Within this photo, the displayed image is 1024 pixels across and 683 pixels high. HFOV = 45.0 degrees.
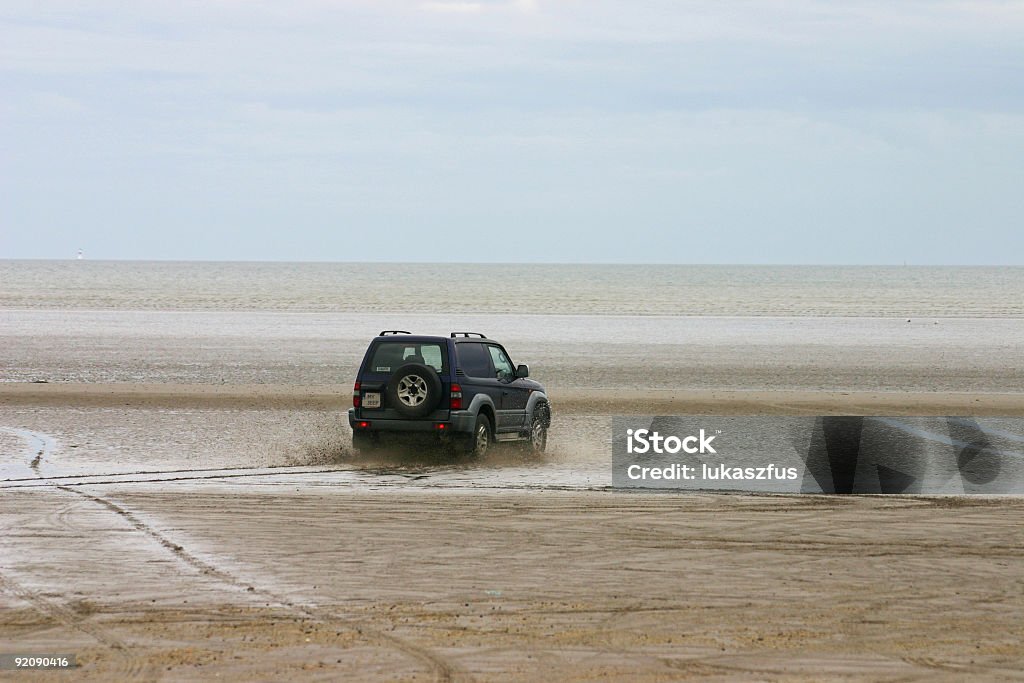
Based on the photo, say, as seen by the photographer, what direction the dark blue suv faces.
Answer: facing away from the viewer and to the right of the viewer
